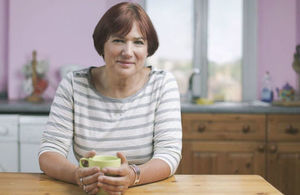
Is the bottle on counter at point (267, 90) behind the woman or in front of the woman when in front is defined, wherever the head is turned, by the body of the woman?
behind

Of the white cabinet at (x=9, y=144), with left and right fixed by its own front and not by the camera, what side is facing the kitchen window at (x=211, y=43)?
left

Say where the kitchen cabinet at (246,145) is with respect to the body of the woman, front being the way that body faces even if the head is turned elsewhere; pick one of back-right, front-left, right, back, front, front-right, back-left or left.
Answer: back-left

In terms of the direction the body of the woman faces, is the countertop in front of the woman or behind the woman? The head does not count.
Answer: behind

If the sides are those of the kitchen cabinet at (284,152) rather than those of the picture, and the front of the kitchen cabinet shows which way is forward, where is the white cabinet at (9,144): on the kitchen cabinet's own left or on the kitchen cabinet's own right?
on the kitchen cabinet's own right

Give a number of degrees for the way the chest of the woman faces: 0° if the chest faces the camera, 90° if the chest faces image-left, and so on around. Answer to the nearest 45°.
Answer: approximately 0°

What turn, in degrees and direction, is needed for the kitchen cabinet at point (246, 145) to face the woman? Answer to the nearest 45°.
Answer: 0° — it already faces them

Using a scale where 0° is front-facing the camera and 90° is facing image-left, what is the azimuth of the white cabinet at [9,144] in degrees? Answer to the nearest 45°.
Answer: approximately 0°

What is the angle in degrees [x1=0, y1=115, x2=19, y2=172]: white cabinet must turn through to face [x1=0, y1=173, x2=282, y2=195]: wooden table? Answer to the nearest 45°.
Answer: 0° — it already faces it

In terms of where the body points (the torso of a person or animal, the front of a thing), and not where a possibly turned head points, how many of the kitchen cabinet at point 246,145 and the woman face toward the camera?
2
